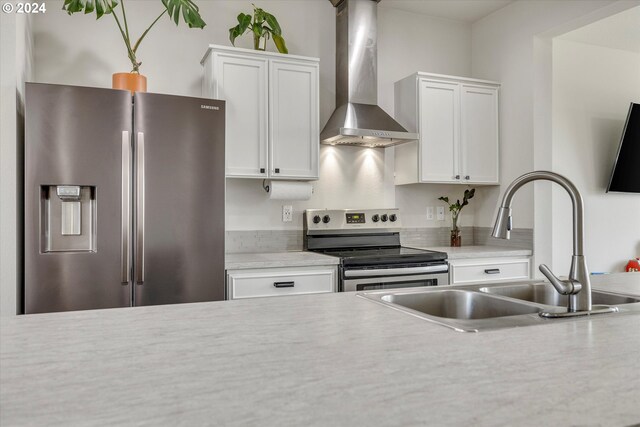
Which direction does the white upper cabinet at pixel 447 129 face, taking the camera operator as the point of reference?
facing the viewer and to the right of the viewer

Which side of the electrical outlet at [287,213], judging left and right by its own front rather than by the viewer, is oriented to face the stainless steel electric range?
left

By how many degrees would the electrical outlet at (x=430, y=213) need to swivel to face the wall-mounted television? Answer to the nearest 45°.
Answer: approximately 45° to its left

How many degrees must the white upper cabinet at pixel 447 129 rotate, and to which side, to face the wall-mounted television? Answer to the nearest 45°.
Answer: approximately 90° to its left

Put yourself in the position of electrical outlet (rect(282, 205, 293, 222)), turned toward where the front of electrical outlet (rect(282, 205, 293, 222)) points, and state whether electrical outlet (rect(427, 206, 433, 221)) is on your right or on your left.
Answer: on your left

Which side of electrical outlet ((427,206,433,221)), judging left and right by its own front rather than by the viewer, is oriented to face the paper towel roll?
right

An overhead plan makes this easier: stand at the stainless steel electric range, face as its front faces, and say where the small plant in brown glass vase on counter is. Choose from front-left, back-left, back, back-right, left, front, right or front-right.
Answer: left

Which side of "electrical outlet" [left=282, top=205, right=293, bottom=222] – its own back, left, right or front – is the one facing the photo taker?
front

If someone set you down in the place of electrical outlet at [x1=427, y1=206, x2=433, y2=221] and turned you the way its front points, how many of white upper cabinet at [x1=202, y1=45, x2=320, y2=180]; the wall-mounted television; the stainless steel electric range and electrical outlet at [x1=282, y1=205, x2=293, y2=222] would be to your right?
3

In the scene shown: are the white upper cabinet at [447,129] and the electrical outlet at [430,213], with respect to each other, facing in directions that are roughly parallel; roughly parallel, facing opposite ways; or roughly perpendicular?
roughly parallel

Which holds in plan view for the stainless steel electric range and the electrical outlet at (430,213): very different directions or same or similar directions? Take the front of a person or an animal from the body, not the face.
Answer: same or similar directions

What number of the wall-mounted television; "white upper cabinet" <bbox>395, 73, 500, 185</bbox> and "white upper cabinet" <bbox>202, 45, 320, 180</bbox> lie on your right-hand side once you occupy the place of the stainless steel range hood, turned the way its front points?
1

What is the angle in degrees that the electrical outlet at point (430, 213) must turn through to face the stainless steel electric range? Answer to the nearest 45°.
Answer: approximately 90° to its right

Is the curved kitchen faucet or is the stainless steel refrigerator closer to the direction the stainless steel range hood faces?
the curved kitchen faucet

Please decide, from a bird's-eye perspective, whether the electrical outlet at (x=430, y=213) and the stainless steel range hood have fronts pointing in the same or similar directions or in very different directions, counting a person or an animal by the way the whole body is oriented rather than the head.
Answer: same or similar directions
